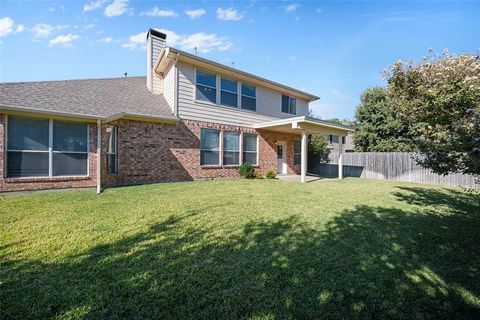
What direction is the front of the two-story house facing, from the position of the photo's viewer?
facing away from the viewer and to the left of the viewer

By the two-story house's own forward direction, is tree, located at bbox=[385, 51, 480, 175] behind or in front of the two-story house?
behind
